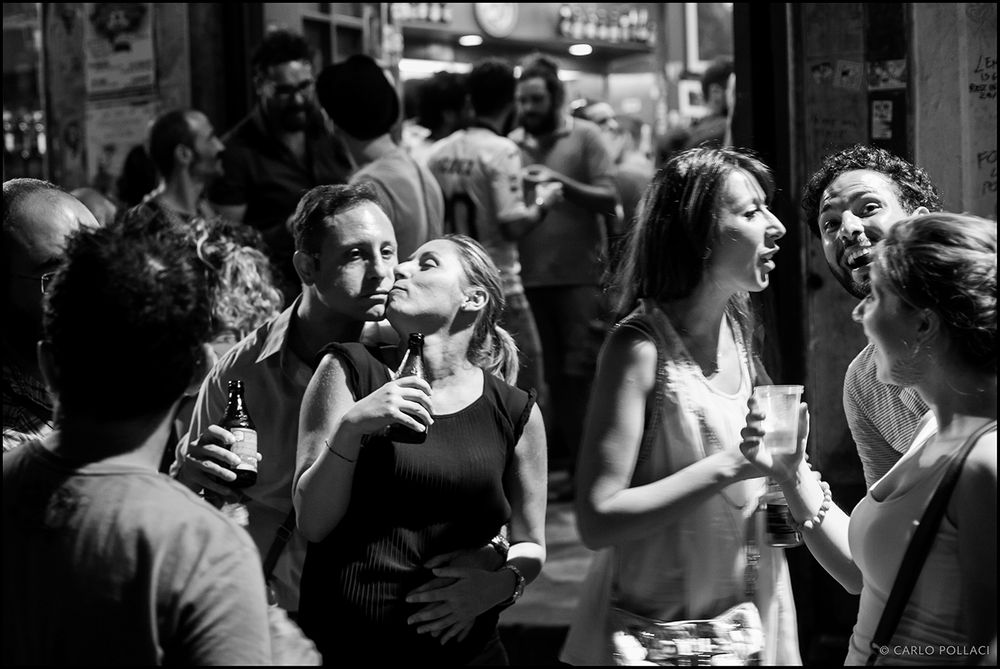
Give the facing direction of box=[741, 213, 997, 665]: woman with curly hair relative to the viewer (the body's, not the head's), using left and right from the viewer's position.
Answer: facing to the left of the viewer

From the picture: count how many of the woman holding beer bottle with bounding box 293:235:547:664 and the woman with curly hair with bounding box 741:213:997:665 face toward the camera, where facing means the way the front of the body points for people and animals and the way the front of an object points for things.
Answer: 1

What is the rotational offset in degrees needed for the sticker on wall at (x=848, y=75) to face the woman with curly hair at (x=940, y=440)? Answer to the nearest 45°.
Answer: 0° — it already faces them

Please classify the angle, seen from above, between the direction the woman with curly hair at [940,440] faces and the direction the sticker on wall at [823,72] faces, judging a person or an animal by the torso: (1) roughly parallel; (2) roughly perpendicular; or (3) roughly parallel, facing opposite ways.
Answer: roughly perpendicular

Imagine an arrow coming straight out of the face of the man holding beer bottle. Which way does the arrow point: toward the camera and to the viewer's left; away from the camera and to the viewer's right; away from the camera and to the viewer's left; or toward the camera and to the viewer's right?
toward the camera and to the viewer's right

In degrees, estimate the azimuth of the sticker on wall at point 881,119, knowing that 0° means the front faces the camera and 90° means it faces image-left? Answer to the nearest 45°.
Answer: approximately 0°
